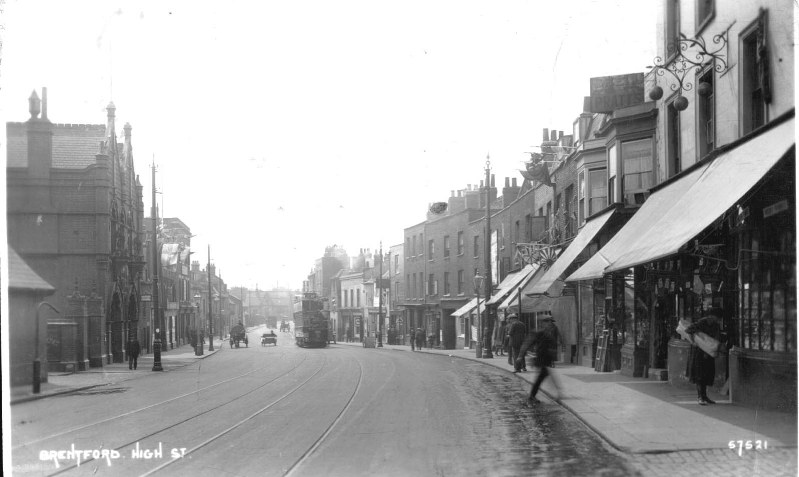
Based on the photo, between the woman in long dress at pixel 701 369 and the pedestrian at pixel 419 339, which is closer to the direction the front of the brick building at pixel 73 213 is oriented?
the woman in long dress

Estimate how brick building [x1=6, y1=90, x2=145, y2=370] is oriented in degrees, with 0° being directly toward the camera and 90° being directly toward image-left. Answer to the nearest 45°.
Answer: approximately 270°

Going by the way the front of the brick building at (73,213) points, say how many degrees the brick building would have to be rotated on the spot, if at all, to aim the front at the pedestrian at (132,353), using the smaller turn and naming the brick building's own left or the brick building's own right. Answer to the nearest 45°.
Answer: approximately 90° to the brick building's own left
